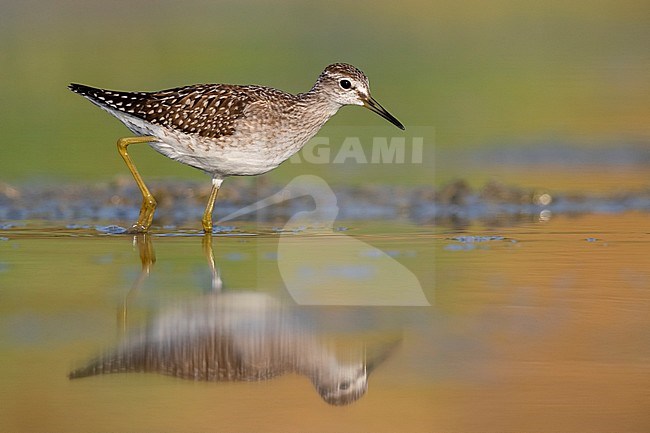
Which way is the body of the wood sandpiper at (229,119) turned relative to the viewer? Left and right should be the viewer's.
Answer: facing to the right of the viewer
